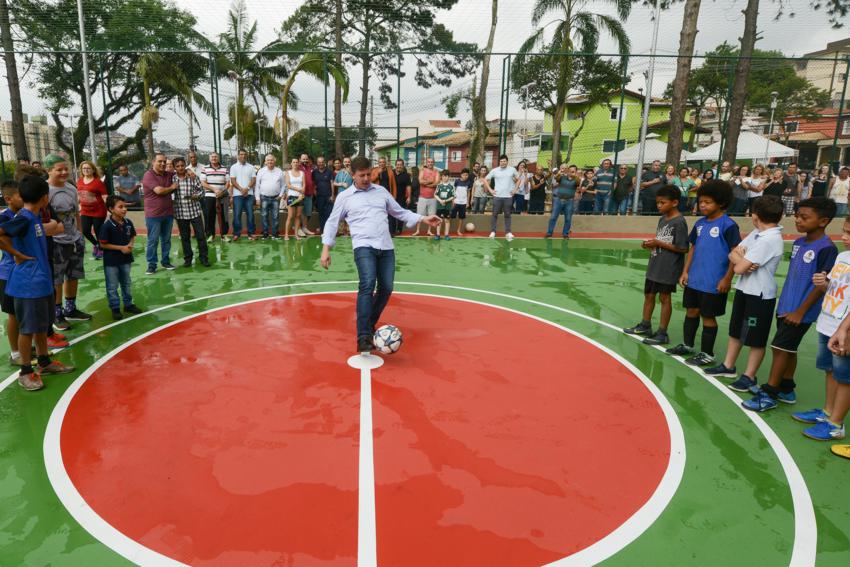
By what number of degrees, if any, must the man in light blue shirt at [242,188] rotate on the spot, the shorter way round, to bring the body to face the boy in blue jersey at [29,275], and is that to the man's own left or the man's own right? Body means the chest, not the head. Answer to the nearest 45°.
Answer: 0° — they already face them

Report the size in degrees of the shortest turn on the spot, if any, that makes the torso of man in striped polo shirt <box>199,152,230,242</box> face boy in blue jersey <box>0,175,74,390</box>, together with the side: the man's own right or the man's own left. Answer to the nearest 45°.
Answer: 0° — they already face them

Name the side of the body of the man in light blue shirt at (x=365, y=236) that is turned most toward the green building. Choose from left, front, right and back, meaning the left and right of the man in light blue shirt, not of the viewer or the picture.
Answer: back

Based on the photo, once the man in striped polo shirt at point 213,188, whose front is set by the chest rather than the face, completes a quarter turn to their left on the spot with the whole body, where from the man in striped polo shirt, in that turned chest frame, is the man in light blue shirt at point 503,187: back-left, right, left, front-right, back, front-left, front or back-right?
front

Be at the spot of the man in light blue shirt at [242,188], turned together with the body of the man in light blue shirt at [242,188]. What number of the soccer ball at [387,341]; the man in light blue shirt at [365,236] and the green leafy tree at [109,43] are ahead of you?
2

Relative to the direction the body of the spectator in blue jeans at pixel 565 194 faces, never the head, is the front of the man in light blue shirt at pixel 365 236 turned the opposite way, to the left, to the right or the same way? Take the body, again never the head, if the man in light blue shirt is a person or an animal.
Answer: the same way

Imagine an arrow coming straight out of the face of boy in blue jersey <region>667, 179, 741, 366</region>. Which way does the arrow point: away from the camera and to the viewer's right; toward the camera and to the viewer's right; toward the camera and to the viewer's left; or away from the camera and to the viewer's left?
toward the camera and to the viewer's left

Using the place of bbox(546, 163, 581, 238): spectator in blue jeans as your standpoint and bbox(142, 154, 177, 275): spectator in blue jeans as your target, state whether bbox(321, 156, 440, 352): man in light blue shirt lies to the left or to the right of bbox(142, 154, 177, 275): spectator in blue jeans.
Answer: left

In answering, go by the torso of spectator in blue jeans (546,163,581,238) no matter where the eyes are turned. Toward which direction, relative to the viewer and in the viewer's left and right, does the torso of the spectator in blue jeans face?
facing the viewer

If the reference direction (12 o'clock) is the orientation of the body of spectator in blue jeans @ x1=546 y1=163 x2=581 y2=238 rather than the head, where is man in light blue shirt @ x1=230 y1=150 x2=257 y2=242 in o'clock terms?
The man in light blue shirt is roughly at 2 o'clock from the spectator in blue jeans.

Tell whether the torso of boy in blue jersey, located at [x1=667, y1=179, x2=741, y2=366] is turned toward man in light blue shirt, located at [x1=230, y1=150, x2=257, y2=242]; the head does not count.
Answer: no

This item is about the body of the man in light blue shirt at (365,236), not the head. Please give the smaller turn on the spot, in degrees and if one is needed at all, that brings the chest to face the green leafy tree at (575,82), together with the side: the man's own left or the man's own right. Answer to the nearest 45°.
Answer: approximately 135° to the man's own left

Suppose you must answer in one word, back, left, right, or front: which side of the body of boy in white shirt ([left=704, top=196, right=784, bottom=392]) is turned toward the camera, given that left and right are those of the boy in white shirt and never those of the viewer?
left

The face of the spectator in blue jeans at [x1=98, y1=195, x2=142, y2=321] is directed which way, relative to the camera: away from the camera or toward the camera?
toward the camera

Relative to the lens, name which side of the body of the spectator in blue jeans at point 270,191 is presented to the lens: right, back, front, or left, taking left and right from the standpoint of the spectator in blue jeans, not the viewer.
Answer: front

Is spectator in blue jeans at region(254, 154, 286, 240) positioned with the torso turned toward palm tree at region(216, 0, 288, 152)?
no

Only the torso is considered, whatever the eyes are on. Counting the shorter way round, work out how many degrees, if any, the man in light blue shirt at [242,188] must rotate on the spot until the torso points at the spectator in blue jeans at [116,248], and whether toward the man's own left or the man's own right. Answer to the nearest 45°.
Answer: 0° — they already face them

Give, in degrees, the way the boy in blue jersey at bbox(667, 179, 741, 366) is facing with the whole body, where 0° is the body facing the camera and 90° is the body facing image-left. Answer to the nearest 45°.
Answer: approximately 45°

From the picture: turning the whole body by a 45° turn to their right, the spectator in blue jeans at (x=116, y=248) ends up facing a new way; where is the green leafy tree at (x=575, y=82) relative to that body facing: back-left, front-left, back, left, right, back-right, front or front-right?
back-left
